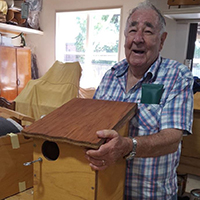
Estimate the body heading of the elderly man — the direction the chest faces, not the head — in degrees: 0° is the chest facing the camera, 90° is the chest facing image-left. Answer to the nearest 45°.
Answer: approximately 45°

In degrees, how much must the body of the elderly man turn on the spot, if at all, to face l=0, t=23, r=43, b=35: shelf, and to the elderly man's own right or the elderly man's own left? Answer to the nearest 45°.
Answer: approximately 90° to the elderly man's own right
